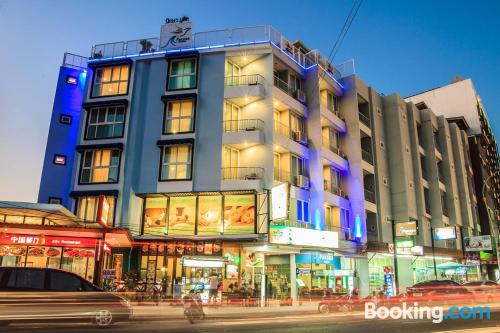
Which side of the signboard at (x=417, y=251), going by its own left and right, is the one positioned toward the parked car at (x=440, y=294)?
front

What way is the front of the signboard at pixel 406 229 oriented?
toward the camera

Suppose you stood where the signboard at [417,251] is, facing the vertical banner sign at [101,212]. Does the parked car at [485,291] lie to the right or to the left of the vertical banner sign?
left

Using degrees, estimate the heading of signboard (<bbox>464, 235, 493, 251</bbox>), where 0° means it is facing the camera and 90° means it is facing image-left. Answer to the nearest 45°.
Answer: approximately 0°

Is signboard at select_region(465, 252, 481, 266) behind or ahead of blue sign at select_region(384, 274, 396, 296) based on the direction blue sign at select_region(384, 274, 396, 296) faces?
behind

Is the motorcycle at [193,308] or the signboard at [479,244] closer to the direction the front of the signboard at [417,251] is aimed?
the motorcycle

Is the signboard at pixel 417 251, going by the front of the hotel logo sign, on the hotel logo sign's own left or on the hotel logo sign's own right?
on the hotel logo sign's own left

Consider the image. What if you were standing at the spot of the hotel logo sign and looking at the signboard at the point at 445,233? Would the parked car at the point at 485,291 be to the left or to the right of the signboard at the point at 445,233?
right

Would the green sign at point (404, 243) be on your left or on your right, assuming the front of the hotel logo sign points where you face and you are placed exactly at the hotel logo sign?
on your left

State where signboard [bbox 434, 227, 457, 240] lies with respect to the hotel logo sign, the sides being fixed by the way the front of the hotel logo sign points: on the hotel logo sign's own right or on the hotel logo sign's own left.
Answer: on the hotel logo sign's own left
